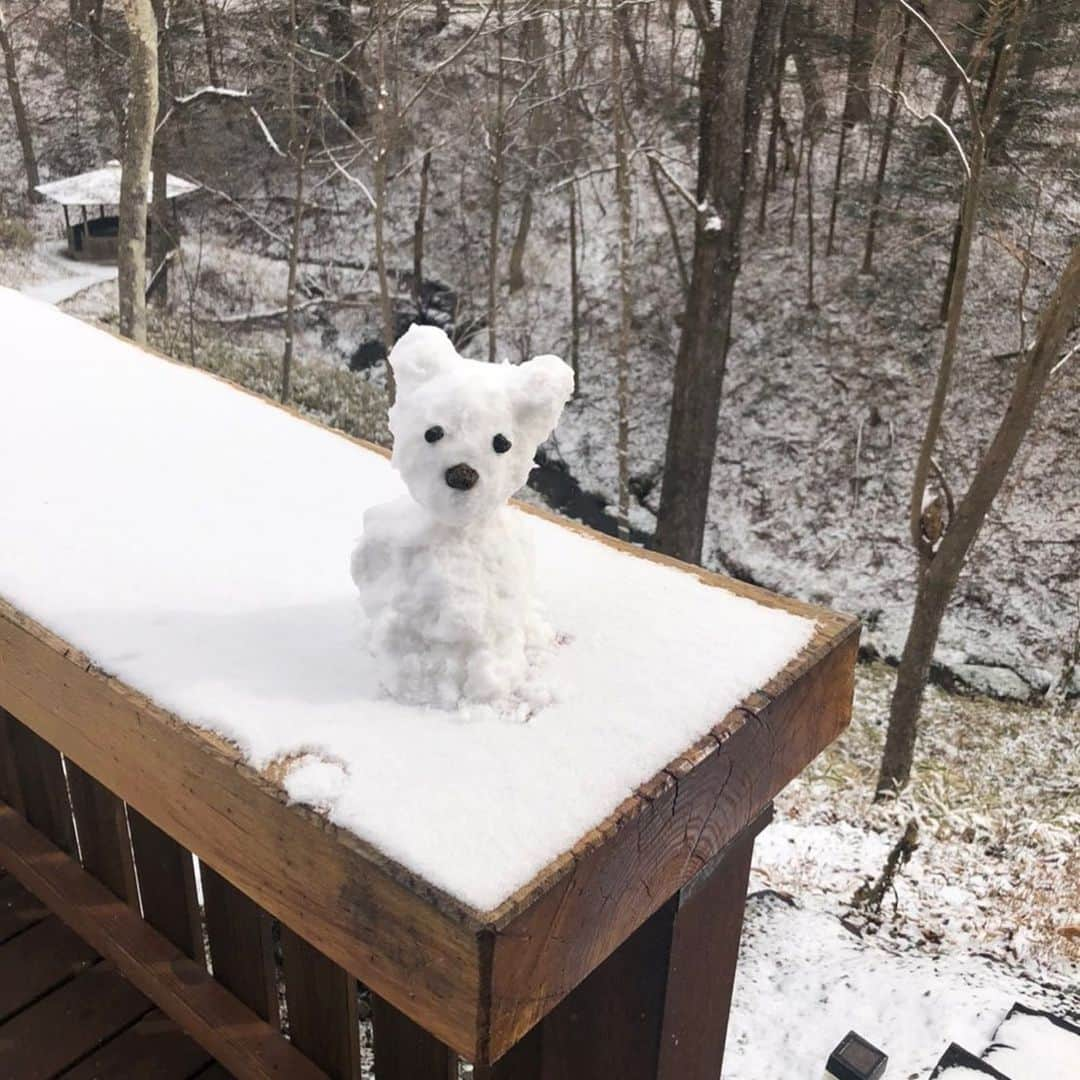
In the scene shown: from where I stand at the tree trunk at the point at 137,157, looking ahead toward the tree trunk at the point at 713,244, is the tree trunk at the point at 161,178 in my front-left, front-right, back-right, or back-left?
back-left

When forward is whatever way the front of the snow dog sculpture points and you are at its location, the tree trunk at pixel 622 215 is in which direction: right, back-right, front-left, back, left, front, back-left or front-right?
back

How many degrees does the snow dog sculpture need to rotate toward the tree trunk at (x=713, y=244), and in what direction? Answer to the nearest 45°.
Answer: approximately 180°

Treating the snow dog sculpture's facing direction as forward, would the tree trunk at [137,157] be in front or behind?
behind

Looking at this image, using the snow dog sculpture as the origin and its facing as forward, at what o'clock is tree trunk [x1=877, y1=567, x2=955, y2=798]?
The tree trunk is roughly at 7 o'clock from the snow dog sculpture.

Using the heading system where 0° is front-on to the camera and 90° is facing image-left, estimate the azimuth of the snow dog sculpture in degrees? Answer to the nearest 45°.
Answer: approximately 0°

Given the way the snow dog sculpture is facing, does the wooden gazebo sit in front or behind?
behind

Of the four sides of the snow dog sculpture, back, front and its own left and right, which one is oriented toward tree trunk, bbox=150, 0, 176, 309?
back
